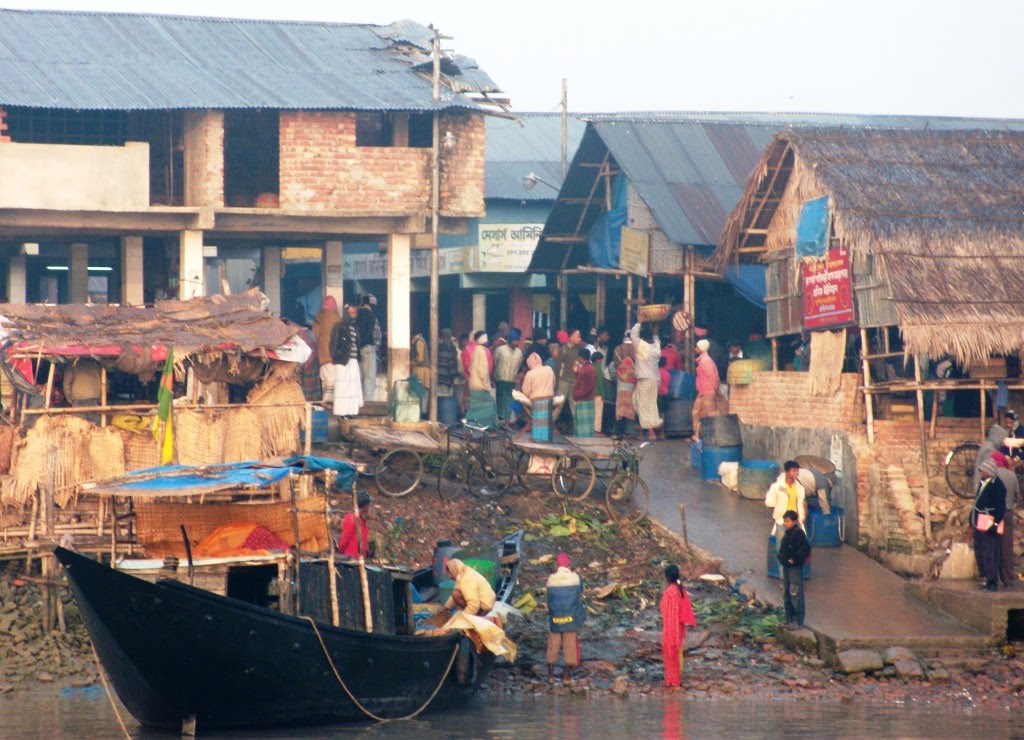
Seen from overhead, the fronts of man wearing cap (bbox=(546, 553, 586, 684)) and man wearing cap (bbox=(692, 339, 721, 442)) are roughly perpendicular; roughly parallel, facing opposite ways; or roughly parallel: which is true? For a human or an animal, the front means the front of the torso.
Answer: roughly perpendicular

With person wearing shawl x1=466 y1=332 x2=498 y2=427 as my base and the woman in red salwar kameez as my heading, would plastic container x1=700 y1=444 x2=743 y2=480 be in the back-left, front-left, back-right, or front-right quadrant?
front-left

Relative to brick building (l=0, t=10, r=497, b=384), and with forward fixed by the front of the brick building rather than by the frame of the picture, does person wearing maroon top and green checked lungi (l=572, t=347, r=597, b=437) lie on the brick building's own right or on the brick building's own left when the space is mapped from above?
on the brick building's own left

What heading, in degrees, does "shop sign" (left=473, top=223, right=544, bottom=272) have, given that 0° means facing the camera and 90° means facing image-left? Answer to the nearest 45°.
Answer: approximately 0°

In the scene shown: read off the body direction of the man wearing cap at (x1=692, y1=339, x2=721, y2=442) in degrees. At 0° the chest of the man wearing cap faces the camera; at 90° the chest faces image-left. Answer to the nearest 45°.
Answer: approximately 90°

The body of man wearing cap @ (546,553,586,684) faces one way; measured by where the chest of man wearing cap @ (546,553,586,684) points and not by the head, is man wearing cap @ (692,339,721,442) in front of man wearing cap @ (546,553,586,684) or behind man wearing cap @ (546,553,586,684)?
in front

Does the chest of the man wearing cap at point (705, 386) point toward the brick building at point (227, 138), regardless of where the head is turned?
yes

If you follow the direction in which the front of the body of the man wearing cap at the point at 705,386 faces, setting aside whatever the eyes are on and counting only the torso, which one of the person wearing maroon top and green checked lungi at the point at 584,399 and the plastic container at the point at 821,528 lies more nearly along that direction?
the person wearing maroon top and green checked lungi

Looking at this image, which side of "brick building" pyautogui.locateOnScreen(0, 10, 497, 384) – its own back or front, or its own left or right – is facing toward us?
front

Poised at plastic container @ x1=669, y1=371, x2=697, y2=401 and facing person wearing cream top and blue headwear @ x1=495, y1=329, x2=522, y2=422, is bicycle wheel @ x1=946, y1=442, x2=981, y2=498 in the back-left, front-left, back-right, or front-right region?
back-left

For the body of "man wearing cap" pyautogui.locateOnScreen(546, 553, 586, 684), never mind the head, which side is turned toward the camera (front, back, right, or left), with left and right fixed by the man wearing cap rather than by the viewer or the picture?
back
